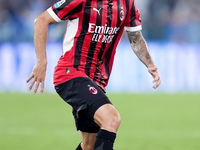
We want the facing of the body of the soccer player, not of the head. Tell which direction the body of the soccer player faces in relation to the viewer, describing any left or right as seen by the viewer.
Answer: facing the viewer and to the right of the viewer
